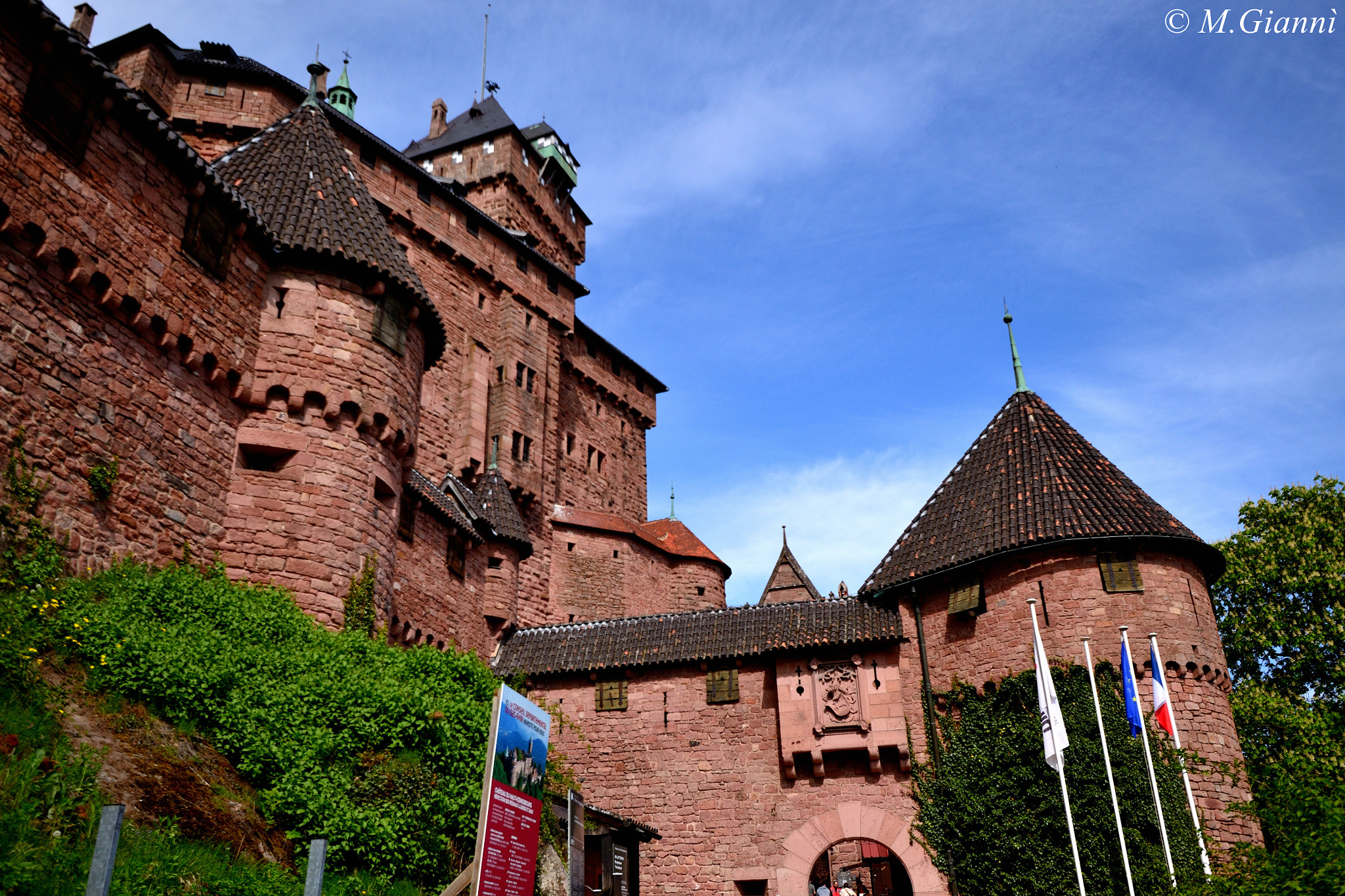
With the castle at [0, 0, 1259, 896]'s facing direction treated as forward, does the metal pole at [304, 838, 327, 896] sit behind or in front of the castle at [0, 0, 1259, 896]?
in front

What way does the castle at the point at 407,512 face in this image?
toward the camera

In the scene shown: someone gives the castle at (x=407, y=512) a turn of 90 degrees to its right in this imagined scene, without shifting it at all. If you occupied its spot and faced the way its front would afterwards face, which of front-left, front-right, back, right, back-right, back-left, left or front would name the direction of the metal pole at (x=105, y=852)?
left

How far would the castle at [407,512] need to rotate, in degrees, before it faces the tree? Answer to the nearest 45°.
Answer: approximately 135° to its left

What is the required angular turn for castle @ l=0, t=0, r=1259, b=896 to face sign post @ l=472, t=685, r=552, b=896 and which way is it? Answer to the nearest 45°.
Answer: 0° — it already faces it
